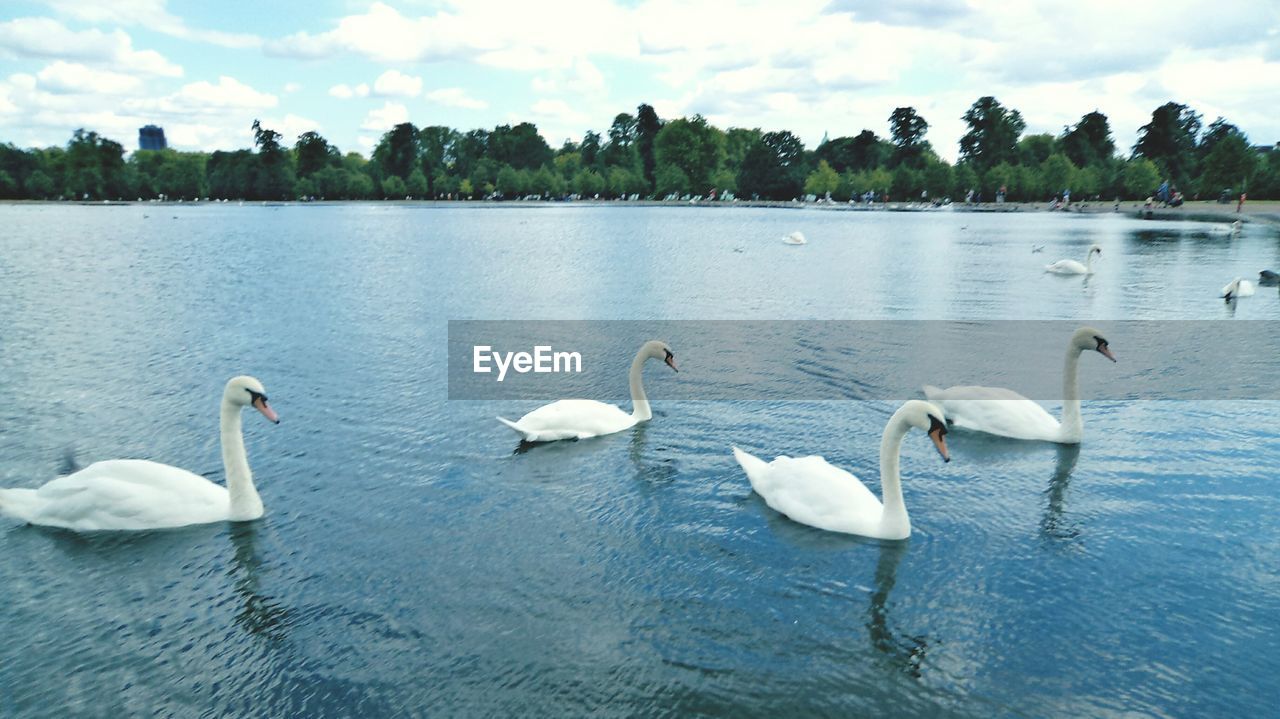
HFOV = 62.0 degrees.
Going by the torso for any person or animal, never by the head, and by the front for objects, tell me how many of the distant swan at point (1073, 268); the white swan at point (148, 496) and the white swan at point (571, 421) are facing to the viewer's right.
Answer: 3

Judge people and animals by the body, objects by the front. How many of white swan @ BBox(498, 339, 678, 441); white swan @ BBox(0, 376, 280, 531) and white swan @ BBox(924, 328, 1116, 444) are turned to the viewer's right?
3

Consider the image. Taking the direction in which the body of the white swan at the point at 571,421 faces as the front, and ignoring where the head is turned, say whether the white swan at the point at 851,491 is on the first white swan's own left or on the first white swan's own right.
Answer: on the first white swan's own right

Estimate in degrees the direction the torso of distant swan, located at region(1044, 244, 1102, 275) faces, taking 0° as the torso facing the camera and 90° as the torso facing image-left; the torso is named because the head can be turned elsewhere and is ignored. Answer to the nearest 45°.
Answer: approximately 270°

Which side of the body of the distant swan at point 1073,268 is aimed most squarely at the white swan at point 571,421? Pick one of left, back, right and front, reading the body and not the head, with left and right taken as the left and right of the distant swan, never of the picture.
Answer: right

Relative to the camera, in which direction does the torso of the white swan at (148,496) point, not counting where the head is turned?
to the viewer's right

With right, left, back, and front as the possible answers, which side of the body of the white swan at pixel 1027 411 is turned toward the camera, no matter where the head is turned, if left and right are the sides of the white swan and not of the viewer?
right

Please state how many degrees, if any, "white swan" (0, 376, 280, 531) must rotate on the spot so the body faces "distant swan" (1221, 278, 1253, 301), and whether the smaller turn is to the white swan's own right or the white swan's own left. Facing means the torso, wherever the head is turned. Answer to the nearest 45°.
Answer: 0° — it already faces it

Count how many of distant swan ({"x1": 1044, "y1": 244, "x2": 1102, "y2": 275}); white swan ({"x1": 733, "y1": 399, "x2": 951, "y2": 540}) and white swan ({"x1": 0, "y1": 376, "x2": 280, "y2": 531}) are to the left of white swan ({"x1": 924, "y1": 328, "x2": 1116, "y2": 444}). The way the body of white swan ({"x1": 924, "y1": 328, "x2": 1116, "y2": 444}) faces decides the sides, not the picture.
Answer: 1
